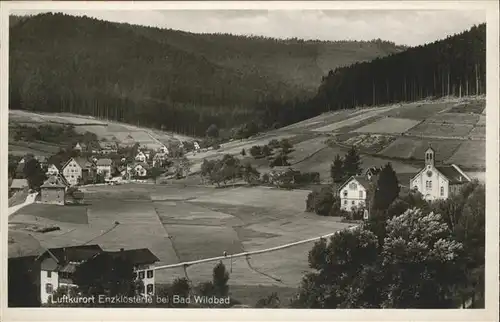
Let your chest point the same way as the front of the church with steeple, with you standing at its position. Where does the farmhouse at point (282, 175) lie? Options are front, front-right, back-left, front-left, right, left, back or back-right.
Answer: front-right

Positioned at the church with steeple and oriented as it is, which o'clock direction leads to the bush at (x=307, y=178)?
The bush is roughly at 3 o'clock from the church with steeple.

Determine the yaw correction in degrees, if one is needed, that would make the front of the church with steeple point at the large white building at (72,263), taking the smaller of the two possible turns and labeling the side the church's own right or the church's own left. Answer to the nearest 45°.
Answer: approximately 45° to the church's own right
